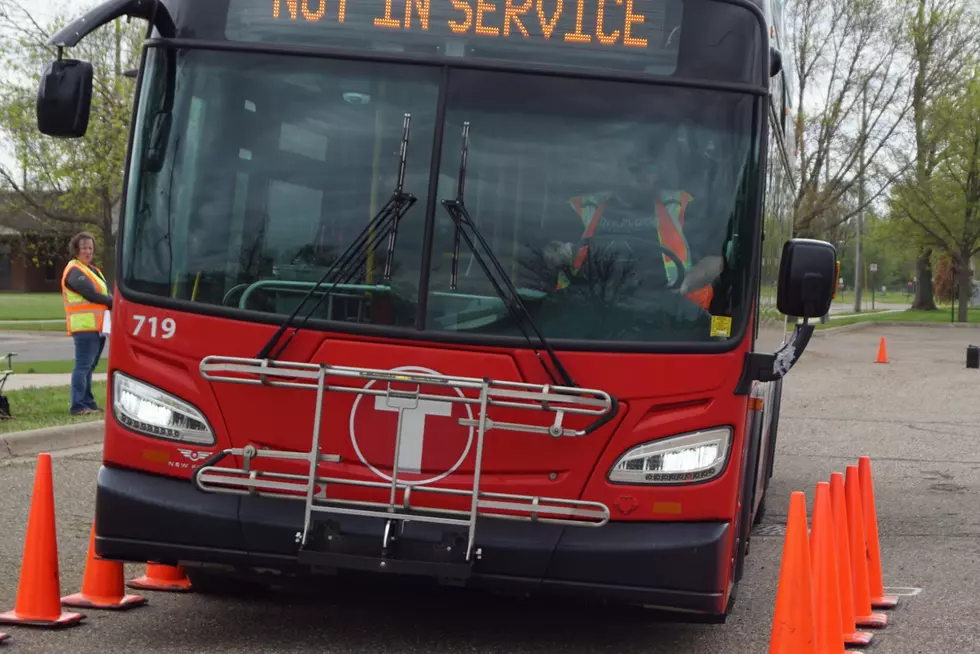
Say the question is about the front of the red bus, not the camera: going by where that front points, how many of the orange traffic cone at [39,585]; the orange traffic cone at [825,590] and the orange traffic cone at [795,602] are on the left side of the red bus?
2

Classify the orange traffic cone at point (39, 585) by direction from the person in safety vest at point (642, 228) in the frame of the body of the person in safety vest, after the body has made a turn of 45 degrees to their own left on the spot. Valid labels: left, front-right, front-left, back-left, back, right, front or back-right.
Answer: back-right

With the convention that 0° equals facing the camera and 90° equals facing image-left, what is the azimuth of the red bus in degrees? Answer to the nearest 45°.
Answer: approximately 0°

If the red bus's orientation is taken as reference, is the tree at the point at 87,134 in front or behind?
behind

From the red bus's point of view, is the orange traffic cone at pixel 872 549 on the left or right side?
on its left

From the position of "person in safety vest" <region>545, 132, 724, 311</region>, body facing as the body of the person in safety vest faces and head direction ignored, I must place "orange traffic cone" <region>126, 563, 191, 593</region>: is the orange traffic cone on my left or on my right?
on my right

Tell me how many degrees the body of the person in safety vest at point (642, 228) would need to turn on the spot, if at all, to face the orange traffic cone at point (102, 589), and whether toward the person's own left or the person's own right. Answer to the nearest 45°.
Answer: approximately 90° to the person's own right

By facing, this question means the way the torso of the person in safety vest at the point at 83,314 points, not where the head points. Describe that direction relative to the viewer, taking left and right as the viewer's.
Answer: facing the viewer and to the right of the viewer

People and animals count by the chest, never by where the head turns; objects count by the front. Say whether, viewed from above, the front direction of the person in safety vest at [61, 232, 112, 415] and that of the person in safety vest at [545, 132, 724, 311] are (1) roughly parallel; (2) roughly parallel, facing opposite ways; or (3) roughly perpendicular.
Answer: roughly perpendicular

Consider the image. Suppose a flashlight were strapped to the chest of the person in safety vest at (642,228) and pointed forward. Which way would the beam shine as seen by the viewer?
toward the camera
